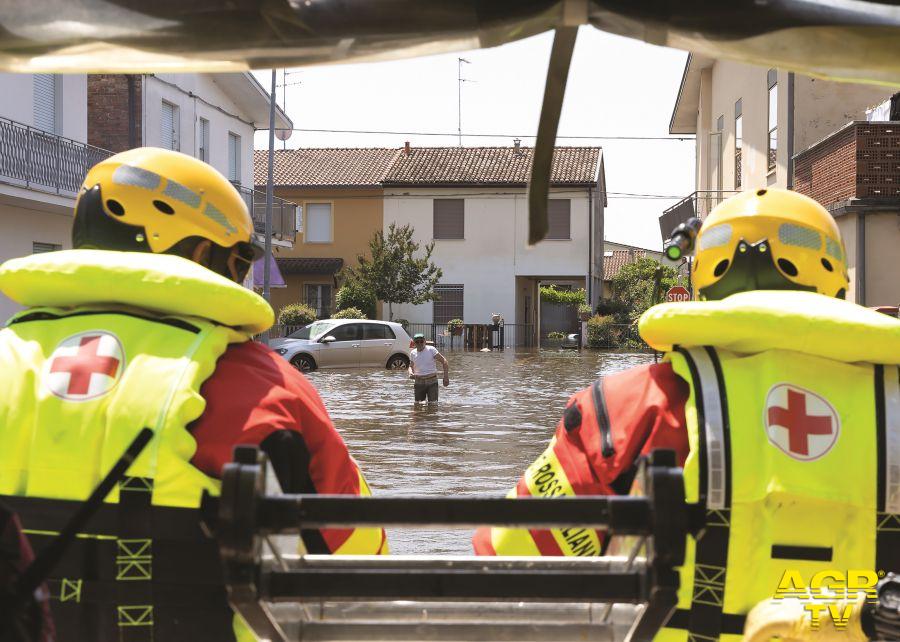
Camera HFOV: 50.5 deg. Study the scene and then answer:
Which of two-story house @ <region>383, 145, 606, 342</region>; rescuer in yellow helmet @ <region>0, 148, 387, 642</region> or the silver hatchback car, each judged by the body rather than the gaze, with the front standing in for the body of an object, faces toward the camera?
the two-story house

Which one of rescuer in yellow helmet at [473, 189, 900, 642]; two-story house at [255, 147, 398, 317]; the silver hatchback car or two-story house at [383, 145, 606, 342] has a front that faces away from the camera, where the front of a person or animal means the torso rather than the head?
the rescuer in yellow helmet

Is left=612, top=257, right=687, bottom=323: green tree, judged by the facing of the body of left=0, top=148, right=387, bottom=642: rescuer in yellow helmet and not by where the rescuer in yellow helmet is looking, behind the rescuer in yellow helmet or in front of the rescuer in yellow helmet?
in front

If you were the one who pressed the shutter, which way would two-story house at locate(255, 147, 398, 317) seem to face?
facing the viewer

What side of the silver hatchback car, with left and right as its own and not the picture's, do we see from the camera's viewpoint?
left

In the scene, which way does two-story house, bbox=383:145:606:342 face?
toward the camera

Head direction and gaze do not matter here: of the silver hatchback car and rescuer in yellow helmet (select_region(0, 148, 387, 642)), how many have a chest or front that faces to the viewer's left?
1

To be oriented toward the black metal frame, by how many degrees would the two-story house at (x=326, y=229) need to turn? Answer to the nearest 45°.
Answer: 0° — it already faces it

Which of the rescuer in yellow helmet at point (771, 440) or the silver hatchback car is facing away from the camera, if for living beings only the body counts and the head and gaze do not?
the rescuer in yellow helmet

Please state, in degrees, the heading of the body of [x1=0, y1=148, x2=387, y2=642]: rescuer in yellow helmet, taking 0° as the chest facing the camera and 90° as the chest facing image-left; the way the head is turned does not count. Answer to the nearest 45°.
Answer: approximately 225°

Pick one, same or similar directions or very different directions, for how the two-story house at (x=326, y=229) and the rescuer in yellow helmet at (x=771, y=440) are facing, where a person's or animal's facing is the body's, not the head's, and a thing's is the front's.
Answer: very different directions
